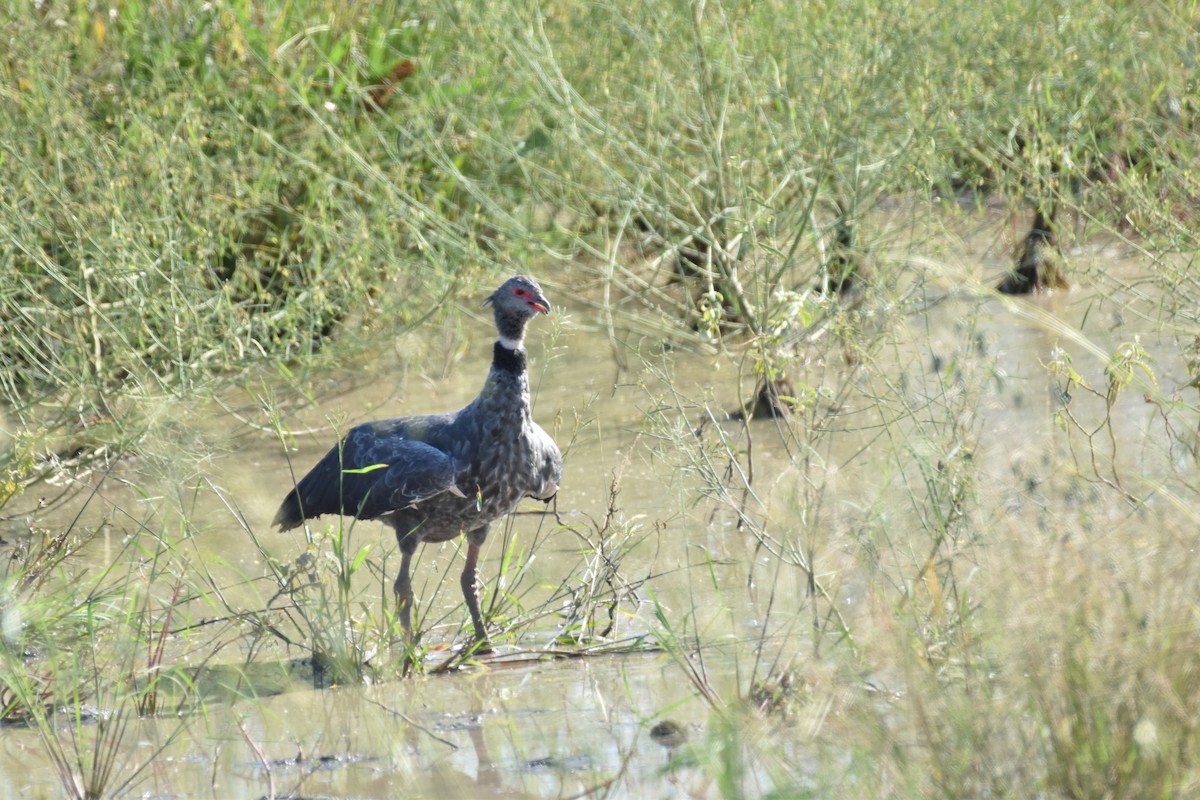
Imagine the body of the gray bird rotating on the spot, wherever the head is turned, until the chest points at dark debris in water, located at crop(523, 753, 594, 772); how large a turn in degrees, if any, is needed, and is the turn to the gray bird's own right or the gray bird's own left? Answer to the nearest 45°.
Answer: approximately 45° to the gray bird's own right

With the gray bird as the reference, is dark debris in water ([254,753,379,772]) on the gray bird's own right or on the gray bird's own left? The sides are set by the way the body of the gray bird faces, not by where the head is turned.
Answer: on the gray bird's own right

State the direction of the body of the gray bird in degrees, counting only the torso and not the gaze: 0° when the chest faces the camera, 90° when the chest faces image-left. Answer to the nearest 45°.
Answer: approximately 315°
